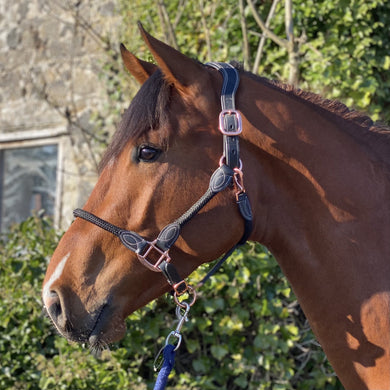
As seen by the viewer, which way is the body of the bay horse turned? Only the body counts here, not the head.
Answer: to the viewer's left

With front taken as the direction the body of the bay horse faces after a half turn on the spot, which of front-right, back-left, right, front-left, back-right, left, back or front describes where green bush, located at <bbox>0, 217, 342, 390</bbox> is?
left
